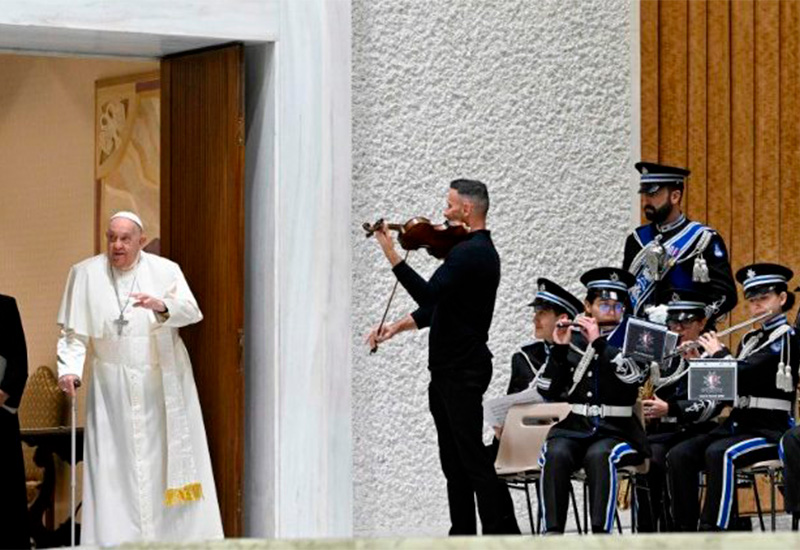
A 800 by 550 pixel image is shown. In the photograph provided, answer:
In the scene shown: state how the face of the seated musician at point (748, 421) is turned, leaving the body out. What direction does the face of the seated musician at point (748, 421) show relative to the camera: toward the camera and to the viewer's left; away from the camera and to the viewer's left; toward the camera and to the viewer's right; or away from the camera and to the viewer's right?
toward the camera and to the viewer's left

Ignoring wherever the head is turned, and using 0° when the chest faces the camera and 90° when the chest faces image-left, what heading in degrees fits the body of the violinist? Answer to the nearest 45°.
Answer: approximately 90°

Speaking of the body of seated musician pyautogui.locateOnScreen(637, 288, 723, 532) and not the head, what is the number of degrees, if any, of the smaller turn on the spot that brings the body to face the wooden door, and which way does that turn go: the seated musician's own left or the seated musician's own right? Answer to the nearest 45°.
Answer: approximately 45° to the seated musician's own right

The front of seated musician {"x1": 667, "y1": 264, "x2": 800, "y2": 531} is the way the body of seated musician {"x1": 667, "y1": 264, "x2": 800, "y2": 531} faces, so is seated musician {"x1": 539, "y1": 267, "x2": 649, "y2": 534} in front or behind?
in front

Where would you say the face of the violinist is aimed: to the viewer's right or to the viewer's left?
to the viewer's left

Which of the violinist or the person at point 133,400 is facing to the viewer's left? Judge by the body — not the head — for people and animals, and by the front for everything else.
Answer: the violinist

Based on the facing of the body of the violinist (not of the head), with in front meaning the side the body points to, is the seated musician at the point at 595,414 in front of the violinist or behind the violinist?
behind

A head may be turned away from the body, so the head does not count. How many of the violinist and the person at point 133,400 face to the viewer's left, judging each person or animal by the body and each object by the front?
1
